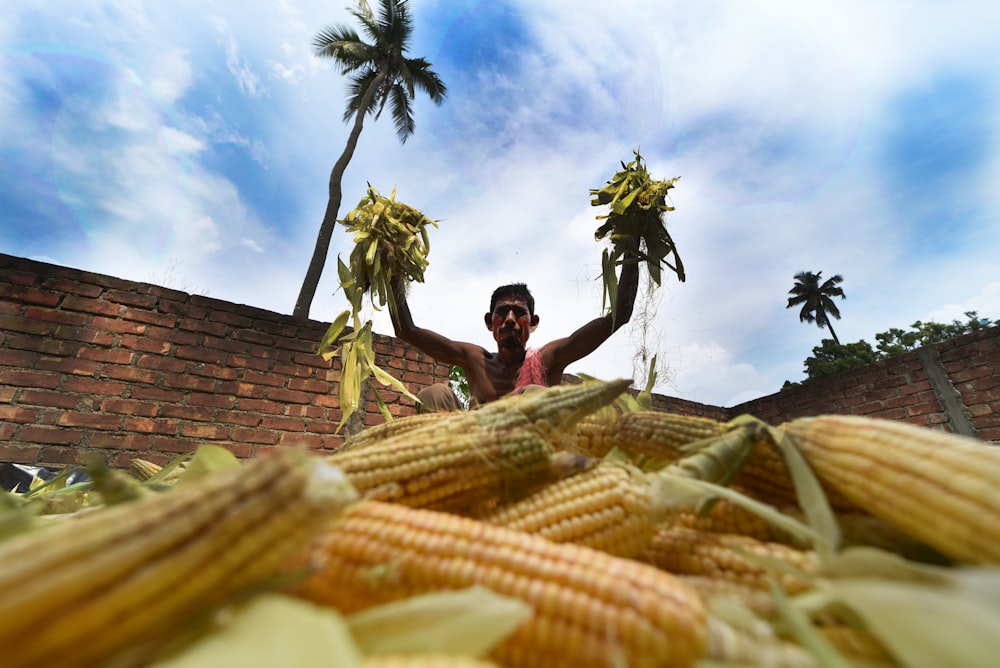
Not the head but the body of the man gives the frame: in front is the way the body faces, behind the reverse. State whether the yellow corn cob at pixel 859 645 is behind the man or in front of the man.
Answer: in front

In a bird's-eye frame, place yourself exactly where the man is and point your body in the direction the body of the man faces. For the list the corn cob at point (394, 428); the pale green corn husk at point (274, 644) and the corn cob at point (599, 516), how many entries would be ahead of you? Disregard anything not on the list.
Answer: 3

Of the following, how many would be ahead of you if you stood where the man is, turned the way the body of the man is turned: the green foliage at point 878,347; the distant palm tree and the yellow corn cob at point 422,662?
1

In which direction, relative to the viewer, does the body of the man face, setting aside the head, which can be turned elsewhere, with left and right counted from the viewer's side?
facing the viewer

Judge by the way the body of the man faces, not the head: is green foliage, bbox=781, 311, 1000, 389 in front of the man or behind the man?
behind

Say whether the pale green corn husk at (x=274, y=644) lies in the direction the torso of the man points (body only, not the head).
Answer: yes

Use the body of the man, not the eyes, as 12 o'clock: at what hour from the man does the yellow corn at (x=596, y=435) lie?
The yellow corn is roughly at 12 o'clock from the man.

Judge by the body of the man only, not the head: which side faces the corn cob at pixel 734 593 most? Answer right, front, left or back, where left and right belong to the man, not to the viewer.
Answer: front

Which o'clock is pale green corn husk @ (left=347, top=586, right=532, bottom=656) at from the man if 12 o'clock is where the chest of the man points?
The pale green corn husk is roughly at 12 o'clock from the man.

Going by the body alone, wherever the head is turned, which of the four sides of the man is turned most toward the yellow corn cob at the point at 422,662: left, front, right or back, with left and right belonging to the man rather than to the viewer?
front

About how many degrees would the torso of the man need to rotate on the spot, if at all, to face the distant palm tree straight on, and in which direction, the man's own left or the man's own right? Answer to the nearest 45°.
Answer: approximately 135° to the man's own left

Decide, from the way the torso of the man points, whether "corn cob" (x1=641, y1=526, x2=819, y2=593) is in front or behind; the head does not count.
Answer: in front

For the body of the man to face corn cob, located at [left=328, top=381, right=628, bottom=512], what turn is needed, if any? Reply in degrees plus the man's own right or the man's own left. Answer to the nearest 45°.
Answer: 0° — they already face it

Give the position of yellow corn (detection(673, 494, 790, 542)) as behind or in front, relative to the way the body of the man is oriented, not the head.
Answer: in front
